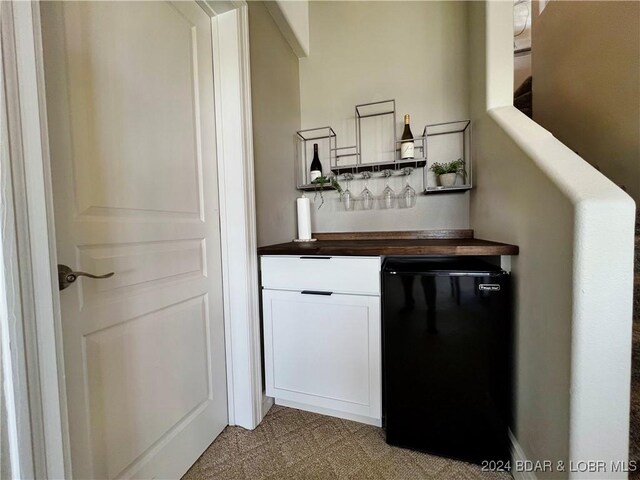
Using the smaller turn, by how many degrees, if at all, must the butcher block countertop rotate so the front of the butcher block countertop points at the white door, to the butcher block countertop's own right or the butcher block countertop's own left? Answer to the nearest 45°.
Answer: approximately 45° to the butcher block countertop's own right

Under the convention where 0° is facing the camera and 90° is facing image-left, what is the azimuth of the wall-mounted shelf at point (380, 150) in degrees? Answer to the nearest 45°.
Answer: approximately 0°

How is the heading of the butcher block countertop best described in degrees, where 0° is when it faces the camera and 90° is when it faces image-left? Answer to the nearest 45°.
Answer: approximately 0°

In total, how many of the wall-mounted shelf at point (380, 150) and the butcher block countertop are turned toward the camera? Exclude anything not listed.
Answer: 2

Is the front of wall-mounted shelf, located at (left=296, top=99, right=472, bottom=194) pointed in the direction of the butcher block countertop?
yes

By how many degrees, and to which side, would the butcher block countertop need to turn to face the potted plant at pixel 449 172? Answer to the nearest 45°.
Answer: approximately 135° to its left

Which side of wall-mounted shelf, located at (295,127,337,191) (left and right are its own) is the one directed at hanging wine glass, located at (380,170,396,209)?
left
